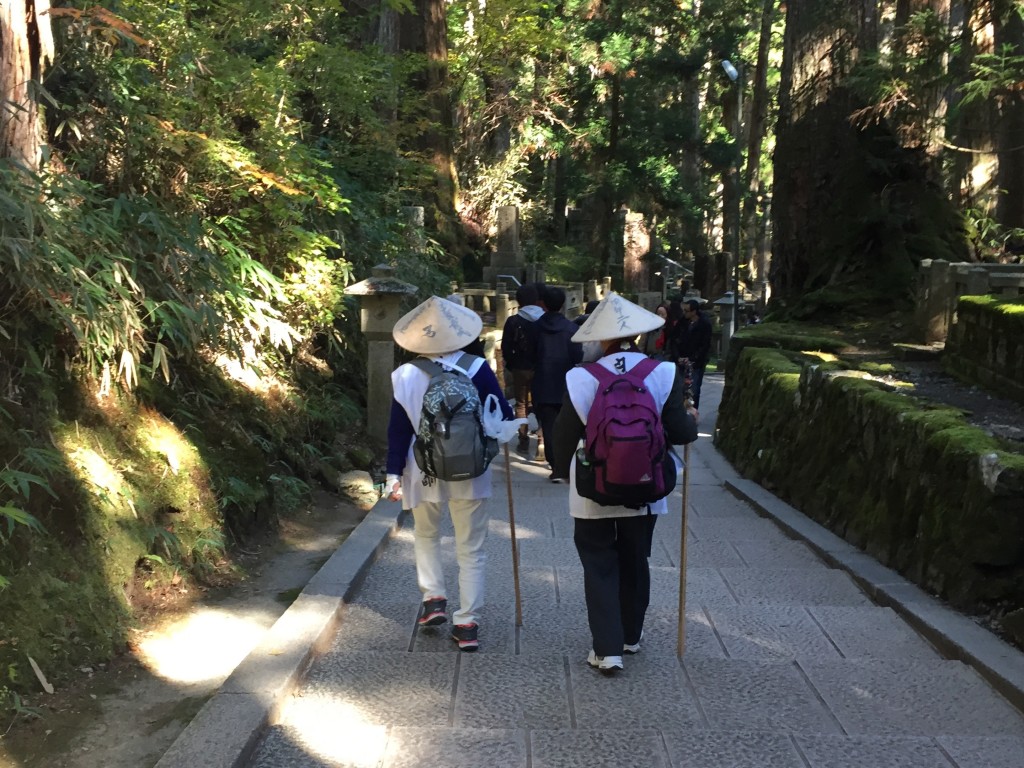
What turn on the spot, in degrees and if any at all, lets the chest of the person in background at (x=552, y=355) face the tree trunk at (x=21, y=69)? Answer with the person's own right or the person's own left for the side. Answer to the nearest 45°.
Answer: approximately 135° to the person's own left

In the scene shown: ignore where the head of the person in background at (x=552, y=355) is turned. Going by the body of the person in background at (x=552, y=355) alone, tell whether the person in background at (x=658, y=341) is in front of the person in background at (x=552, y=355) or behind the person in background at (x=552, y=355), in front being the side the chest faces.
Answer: in front

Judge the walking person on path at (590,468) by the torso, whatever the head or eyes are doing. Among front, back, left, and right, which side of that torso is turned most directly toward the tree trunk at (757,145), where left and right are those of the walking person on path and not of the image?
front

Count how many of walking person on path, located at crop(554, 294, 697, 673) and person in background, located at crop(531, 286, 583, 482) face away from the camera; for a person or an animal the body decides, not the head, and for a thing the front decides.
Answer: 2

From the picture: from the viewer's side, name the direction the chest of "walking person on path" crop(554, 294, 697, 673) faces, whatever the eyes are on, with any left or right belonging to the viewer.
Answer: facing away from the viewer

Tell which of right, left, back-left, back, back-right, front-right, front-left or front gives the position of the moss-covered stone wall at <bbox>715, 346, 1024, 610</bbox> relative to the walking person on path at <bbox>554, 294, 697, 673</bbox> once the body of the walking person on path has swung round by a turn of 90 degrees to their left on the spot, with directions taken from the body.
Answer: back-right

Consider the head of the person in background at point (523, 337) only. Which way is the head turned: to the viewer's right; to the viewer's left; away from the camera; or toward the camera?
away from the camera

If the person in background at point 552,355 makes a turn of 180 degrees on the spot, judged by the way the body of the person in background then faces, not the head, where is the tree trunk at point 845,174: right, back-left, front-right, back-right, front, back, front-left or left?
back-left

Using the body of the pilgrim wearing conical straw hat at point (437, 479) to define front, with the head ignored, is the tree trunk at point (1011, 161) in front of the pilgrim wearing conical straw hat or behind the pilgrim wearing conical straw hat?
in front

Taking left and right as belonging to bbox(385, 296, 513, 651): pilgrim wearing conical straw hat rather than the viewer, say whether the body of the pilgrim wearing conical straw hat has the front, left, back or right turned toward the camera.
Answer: back

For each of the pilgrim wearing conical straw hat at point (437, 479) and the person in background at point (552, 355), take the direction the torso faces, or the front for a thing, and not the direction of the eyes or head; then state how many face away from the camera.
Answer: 2

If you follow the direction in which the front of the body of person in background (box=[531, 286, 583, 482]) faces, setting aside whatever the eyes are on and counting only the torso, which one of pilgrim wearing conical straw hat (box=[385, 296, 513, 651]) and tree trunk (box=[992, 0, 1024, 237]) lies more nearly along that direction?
the tree trunk

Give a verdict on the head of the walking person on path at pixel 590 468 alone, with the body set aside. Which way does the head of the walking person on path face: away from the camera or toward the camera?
away from the camera

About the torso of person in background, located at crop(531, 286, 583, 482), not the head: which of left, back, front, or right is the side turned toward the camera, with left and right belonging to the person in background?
back
